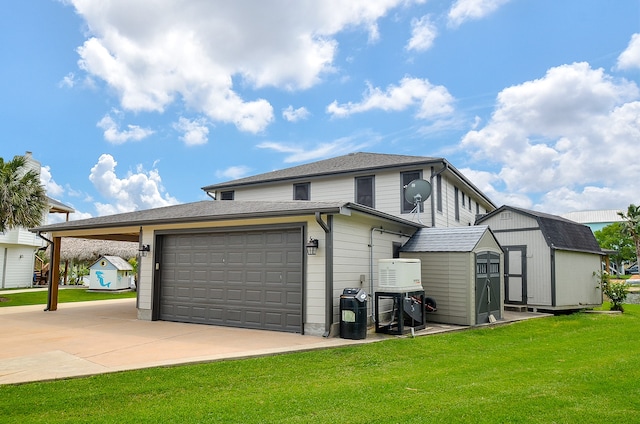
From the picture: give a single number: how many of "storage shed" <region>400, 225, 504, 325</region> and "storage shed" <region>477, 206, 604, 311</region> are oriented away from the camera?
0

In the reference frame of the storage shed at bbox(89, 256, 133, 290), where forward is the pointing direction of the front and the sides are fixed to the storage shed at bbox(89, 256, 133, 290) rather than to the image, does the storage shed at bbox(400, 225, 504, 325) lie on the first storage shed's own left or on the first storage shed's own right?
on the first storage shed's own left

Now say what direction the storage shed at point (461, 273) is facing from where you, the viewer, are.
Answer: facing the viewer and to the right of the viewer

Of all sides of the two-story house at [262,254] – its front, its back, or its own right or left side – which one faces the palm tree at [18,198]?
right

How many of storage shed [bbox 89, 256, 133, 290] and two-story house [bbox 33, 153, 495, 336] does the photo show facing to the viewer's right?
0

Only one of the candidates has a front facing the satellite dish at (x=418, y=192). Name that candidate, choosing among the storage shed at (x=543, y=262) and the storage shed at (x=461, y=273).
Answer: the storage shed at (x=543, y=262)

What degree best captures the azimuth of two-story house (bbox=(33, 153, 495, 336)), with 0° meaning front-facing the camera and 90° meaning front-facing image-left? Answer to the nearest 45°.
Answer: approximately 45°
